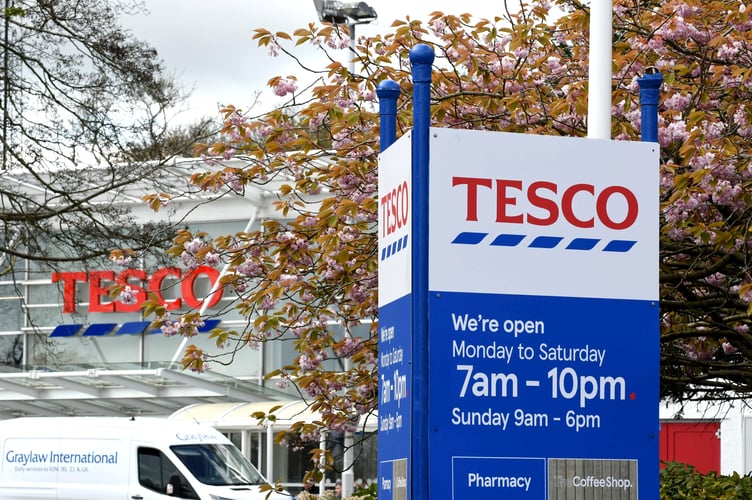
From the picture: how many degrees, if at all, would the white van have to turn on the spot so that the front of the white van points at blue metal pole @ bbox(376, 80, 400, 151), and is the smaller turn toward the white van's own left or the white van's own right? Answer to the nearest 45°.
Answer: approximately 45° to the white van's own right

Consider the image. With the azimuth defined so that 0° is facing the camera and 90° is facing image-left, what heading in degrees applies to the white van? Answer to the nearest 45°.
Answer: approximately 315°

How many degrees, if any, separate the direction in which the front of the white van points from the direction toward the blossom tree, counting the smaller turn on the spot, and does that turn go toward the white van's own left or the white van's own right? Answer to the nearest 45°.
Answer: approximately 45° to the white van's own right

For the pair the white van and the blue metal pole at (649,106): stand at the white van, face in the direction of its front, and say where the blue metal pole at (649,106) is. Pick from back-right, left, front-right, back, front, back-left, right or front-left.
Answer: front-right
